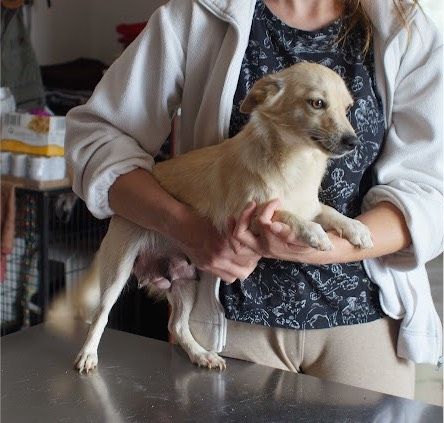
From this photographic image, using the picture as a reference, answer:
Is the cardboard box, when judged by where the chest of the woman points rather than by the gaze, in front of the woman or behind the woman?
behind

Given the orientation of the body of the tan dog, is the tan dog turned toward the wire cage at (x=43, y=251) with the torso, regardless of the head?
no

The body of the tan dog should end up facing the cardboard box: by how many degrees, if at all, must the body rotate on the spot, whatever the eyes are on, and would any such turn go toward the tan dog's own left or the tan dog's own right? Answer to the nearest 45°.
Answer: approximately 180°

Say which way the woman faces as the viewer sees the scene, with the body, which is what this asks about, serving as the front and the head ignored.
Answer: toward the camera

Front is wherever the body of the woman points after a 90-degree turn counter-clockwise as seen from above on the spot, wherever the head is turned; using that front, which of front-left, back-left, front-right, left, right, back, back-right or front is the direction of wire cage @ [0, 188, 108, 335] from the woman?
back-left

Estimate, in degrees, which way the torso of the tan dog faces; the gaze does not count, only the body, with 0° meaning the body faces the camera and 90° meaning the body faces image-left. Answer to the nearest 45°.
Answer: approximately 315°
